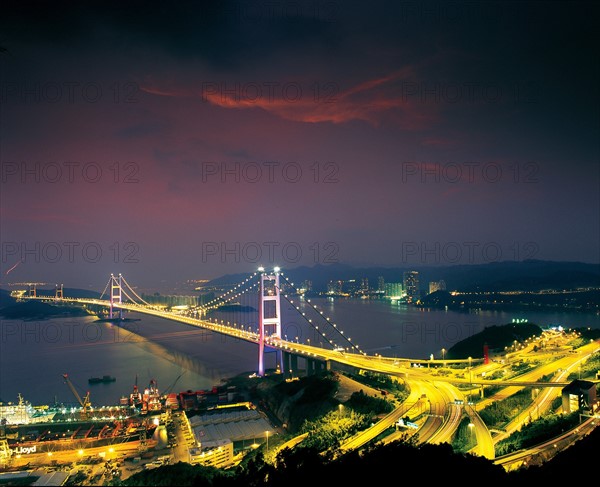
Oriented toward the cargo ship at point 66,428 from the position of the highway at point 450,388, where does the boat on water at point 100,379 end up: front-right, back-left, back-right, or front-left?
front-right

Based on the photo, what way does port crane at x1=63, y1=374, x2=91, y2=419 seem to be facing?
to the viewer's left
